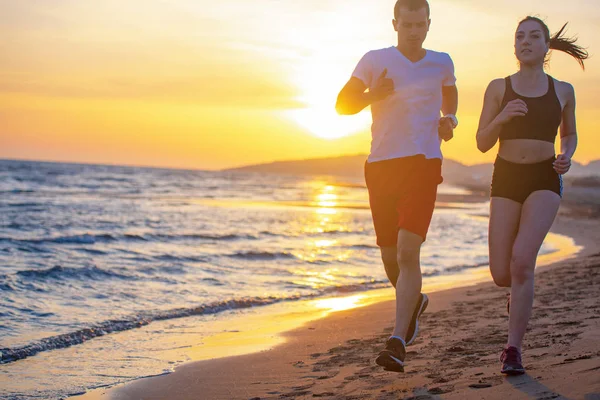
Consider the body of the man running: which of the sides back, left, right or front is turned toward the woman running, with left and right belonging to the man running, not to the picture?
left

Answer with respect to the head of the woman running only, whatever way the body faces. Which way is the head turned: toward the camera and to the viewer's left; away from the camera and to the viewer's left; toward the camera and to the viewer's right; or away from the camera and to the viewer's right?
toward the camera and to the viewer's left

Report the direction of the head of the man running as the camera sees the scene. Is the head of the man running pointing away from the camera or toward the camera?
toward the camera

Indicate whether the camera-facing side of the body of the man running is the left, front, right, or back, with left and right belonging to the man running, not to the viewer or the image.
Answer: front
